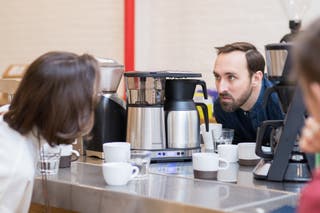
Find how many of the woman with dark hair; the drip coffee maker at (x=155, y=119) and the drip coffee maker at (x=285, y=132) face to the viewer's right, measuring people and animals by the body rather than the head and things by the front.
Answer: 1

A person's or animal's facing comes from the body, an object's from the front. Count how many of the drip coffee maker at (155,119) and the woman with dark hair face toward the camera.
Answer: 1

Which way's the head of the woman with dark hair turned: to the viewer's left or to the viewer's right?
to the viewer's right

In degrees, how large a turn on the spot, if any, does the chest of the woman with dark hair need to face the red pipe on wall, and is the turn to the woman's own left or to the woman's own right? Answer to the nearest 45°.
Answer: approximately 90° to the woman's own left

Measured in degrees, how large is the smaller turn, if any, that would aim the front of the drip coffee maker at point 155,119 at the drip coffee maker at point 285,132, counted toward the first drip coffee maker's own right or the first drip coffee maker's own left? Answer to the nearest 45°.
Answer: approximately 45° to the first drip coffee maker's own left

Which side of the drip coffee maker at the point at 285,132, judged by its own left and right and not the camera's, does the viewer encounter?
left

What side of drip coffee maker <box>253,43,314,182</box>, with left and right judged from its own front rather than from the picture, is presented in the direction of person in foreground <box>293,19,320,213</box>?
left

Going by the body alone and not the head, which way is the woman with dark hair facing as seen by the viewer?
to the viewer's right

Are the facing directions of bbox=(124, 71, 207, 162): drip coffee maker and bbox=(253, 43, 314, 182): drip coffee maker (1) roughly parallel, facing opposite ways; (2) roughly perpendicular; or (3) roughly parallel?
roughly perpendicular

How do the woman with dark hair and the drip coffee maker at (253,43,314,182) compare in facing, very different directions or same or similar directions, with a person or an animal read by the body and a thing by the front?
very different directions
